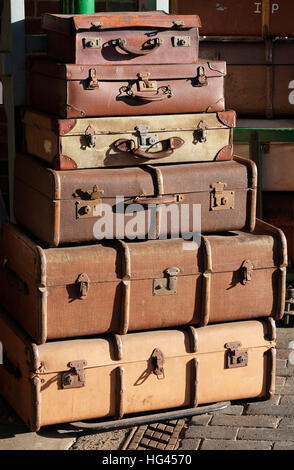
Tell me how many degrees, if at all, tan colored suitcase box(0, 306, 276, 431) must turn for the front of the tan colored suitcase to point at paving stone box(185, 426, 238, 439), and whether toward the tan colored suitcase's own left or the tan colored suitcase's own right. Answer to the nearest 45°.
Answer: approximately 90° to the tan colored suitcase's own left

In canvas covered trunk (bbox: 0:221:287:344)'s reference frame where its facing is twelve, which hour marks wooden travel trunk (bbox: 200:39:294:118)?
The wooden travel trunk is roughly at 7 o'clock from the canvas covered trunk.

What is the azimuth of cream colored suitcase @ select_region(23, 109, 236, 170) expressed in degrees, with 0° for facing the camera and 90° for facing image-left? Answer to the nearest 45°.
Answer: approximately 0°

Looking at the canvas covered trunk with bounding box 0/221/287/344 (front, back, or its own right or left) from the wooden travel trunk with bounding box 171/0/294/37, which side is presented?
back

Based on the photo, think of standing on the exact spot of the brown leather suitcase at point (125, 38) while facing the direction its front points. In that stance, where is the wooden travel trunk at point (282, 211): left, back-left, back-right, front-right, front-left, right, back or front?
back-left
